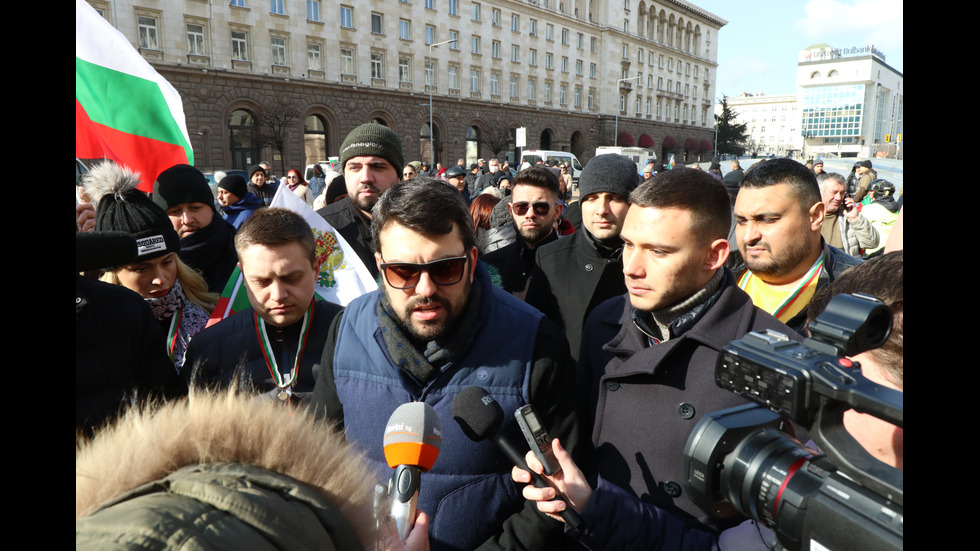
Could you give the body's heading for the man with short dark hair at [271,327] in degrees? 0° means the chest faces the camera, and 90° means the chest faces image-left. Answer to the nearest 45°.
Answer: approximately 0°

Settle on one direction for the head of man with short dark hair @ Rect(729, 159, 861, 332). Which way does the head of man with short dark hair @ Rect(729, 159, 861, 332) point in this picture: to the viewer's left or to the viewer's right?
to the viewer's left

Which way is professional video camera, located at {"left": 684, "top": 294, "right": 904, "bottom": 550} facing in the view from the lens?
facing away from the viewer and to the left of the viewer

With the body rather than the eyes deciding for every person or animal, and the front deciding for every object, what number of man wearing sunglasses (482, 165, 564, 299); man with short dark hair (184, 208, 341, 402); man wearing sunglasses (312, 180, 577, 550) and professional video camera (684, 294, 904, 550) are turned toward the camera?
3

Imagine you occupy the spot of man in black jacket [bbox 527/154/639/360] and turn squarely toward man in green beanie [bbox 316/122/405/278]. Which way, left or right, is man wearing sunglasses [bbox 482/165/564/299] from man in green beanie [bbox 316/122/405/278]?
right

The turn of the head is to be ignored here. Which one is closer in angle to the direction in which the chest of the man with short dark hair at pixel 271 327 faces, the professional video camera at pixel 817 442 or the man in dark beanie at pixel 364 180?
the professional video camera
